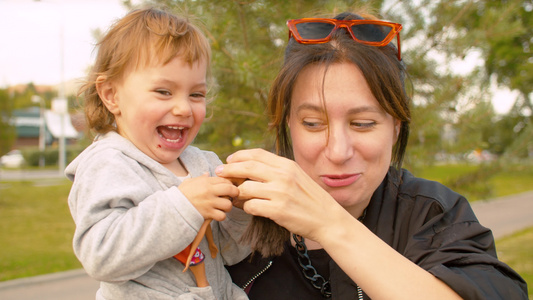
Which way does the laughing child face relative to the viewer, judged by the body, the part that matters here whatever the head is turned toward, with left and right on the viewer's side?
facing the viewer and to the right of the viewer

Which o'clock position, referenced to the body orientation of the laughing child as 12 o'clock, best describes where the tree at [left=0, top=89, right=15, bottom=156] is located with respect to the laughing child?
The tree is roughly at 7 o'clock from the laughing child.

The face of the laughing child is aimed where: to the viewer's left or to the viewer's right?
to the viewer's right
